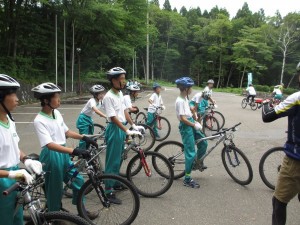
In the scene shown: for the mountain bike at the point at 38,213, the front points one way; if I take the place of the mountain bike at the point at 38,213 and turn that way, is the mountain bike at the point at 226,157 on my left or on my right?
on my left

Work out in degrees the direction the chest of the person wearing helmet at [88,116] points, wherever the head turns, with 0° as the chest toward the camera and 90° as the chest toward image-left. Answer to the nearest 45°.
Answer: approximately 270°

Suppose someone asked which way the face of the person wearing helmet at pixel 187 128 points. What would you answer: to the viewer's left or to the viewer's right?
to the viewer's right

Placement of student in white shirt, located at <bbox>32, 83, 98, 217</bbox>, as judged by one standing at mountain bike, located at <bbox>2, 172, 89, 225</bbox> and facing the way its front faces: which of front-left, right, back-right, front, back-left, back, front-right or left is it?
back-left

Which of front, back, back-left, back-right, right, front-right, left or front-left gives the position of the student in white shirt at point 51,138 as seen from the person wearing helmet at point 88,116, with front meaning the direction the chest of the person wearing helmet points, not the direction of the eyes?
right

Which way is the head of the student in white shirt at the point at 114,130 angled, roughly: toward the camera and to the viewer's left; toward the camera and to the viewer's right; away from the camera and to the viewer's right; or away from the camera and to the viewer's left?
toward the camera and to the viewer's right

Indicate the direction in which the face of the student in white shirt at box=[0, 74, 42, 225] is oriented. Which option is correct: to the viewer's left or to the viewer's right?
to the viewer's right

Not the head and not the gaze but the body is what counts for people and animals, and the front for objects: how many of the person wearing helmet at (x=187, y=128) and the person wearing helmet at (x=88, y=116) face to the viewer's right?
2

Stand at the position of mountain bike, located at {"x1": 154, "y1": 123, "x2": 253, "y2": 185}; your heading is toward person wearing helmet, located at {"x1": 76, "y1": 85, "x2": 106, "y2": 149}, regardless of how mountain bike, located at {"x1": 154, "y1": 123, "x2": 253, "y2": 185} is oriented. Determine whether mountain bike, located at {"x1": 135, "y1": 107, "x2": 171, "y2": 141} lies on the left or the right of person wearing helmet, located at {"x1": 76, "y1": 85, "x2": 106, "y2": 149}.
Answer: right

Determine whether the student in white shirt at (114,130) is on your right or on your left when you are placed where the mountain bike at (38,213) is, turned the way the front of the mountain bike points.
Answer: on your left

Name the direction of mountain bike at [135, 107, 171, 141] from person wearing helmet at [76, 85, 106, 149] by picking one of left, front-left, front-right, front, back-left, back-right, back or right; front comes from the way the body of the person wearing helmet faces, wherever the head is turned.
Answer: front-left

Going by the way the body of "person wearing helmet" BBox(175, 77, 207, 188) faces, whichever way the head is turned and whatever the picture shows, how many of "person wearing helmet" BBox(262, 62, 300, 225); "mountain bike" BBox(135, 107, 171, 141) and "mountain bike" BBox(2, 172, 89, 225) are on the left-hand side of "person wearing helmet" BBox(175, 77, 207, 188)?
1
